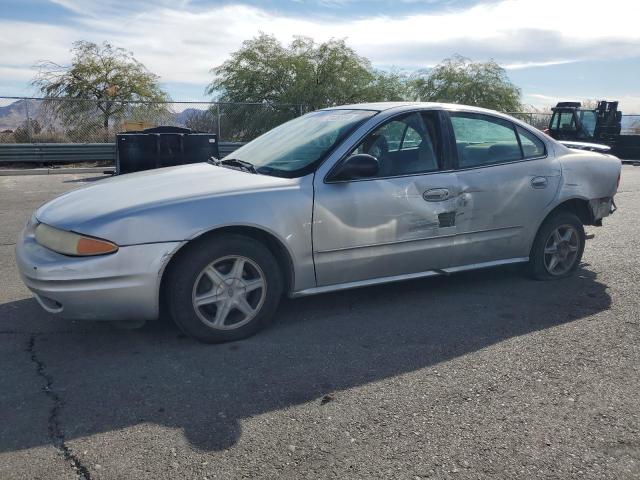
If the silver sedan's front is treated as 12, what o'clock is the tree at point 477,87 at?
The tree is roughly at 5 o'clock from the silver sedan.

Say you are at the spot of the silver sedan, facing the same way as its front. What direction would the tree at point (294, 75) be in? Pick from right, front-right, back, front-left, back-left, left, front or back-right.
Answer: back-right

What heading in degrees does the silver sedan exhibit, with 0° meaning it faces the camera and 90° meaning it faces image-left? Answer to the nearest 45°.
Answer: approximately 45°

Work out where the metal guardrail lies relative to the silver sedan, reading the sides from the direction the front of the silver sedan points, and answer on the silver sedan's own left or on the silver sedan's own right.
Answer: on the silver sedan's own right

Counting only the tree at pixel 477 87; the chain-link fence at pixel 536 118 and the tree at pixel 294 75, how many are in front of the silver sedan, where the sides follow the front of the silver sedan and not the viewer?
0

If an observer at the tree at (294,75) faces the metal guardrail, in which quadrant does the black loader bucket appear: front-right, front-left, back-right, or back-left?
front-left

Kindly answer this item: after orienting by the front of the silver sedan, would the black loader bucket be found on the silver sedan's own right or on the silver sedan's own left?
on the silver sedan's own right

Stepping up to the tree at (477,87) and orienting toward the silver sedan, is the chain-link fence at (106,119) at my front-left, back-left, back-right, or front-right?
front-right
